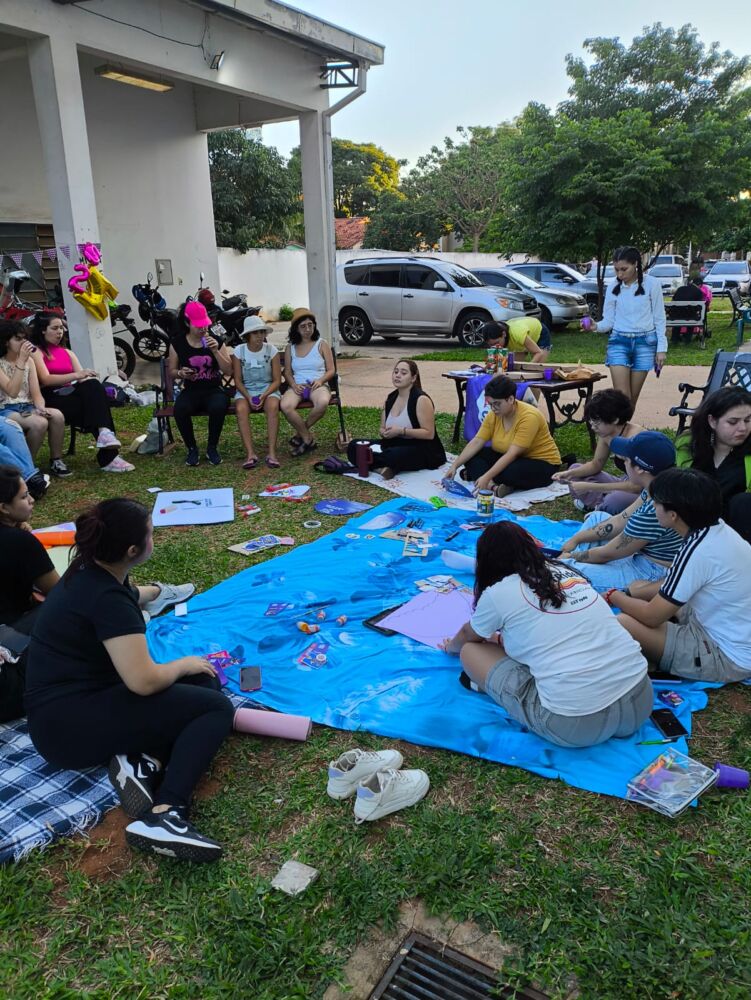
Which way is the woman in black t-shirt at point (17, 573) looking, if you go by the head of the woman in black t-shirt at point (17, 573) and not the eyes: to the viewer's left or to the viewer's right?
to the viewer's right

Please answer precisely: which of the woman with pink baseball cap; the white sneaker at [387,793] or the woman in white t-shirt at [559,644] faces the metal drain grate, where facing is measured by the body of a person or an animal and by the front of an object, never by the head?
the woman with pink baseball cap

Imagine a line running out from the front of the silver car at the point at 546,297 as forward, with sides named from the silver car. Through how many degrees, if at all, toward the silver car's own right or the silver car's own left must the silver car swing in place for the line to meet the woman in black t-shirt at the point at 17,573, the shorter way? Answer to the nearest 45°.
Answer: approximately 45° to the silver car's own right

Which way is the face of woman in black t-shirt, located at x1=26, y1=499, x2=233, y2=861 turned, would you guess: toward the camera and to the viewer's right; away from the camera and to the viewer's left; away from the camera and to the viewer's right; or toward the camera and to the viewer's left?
away from the camera and to the viewer's right

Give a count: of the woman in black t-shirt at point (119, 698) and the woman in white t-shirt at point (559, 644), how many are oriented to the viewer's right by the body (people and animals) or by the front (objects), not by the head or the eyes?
1

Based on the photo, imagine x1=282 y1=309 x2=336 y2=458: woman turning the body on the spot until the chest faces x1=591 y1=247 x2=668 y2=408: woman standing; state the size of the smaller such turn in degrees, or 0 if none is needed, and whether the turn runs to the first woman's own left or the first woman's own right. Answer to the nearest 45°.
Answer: approximately 90° to the first woman's own left

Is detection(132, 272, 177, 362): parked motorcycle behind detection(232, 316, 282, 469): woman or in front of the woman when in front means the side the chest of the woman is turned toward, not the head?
behind

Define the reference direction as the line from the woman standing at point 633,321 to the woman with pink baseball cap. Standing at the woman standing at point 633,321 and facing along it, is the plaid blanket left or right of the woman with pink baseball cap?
left

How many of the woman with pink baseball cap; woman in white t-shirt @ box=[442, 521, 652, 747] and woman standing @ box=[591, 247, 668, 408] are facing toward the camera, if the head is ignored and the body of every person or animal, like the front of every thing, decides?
2

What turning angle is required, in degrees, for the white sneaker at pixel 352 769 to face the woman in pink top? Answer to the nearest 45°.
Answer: approximately 90° to its left

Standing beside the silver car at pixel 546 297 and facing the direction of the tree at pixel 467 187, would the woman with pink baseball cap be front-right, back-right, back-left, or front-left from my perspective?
back-left

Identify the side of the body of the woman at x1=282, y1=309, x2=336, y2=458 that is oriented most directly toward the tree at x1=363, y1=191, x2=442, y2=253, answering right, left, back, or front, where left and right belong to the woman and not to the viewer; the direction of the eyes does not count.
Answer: back

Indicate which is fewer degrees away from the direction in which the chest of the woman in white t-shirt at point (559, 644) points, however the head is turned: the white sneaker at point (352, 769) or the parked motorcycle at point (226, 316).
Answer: the parked motorcycle

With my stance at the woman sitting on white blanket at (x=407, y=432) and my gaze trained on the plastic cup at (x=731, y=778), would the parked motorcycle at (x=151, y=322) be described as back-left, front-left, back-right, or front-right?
back-right
